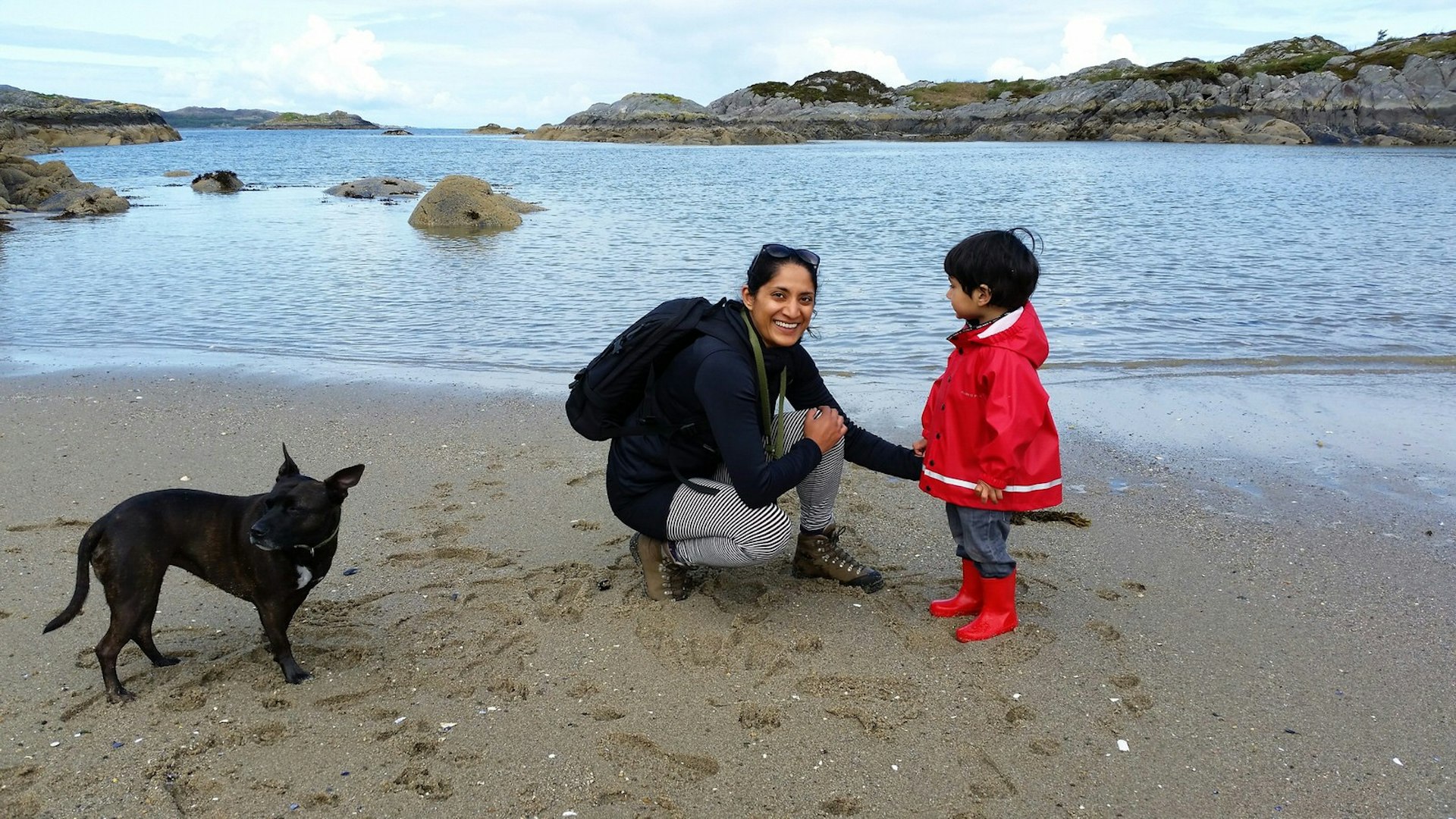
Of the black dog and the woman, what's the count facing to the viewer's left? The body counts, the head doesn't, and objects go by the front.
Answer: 0

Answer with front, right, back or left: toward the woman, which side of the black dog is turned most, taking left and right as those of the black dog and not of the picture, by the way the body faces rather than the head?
front

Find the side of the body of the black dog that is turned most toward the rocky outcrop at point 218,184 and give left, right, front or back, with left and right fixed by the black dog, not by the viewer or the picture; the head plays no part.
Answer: left

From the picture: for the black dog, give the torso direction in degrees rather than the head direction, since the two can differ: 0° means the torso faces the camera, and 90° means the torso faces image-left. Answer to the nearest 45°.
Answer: approximately 270°

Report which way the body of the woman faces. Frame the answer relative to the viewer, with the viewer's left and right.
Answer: facing the viewer and to the right of the viewer

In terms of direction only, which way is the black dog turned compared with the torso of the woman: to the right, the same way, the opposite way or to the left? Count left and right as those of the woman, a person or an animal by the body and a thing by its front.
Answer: to the left

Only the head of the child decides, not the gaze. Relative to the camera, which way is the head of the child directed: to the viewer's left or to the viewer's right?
to the viewer's left

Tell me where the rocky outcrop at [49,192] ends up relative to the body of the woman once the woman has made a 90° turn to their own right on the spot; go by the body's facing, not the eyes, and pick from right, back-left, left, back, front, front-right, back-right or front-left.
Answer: right

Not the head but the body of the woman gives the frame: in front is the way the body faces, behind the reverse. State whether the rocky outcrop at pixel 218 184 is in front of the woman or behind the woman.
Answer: behind

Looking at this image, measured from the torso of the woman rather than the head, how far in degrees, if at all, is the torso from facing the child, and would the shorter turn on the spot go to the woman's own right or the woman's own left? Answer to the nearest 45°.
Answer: approximately 45° to the woman's own left

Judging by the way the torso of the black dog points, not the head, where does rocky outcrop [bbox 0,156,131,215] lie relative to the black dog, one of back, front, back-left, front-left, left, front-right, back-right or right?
left

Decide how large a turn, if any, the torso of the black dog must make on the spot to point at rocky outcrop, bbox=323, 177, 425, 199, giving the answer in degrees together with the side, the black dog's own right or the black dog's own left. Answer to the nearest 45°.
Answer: approximately 90° to the black dog's own left

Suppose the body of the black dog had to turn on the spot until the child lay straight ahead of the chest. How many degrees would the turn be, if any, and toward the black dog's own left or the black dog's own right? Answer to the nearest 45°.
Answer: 0° — it already faces them

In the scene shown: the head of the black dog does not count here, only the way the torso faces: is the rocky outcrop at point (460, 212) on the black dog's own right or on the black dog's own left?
on the black dog's own left
